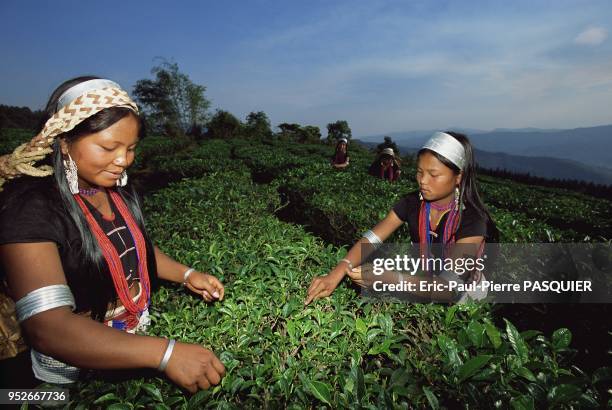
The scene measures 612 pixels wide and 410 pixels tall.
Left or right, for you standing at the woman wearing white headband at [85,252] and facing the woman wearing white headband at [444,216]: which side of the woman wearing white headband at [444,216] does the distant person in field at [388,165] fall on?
left

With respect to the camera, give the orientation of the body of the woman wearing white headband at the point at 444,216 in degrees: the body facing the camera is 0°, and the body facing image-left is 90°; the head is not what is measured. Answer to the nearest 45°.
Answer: approximately 45°

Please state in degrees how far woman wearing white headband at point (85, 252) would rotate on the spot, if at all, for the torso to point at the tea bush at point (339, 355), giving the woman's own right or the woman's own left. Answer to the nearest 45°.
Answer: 0° — they already face it

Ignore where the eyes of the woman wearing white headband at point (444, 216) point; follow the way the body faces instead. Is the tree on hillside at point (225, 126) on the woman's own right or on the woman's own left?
on the woman's own right

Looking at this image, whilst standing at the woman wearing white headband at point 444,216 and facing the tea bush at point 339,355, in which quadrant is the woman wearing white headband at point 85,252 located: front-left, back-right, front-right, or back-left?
front-right

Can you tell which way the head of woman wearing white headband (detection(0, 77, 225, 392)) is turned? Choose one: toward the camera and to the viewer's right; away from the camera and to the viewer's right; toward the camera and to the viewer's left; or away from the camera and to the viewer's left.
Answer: toward the camera and to the viewer's right

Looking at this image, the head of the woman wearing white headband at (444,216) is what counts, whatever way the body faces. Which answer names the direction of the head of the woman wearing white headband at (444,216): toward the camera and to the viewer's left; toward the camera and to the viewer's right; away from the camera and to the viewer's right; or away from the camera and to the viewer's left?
toward the camera and to the viewer's left

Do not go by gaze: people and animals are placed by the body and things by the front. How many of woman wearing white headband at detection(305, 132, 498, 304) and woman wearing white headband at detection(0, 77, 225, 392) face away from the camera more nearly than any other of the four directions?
0

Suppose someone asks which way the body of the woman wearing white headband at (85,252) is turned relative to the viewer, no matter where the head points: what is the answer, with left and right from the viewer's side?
facing the viewer and to the right of the viewer

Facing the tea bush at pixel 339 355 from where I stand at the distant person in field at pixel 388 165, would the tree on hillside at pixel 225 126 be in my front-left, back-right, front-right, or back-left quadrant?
back-right

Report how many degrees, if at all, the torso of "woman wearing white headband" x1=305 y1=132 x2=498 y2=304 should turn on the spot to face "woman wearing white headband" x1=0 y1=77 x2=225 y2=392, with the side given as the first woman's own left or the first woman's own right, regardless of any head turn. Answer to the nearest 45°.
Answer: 0° — they already face them
